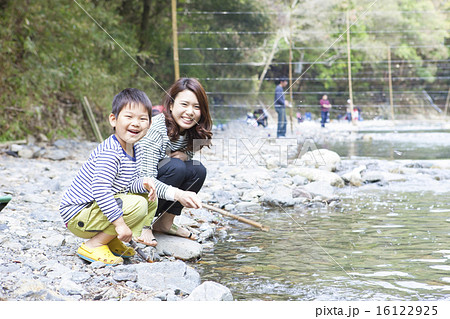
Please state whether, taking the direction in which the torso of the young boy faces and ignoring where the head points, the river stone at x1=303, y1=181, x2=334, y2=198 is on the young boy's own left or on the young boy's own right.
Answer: on the young boy's own left

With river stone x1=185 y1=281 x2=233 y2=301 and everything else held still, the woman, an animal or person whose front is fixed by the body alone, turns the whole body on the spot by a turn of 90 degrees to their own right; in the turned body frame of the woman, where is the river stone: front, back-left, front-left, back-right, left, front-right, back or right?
front-left

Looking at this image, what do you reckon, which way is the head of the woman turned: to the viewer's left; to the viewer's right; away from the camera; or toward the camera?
toward the camera

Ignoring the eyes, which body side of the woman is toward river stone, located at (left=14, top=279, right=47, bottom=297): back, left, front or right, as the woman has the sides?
right

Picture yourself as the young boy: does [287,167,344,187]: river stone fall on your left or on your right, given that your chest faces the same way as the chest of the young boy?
on your left

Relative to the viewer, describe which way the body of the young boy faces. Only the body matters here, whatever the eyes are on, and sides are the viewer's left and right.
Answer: facing the viewer and to the right of the viewer

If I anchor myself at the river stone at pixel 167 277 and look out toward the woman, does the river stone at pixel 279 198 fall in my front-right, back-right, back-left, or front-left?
front-right

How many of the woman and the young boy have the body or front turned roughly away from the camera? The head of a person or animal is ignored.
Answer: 0

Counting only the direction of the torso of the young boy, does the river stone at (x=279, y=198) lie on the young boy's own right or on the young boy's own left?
on the young boy's own left

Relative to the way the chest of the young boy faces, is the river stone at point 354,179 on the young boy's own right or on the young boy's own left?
on the young boy's own left

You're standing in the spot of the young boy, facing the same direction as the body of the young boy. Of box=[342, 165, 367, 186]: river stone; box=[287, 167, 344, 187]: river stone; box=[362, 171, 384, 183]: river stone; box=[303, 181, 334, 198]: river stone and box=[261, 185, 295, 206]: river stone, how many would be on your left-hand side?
5
